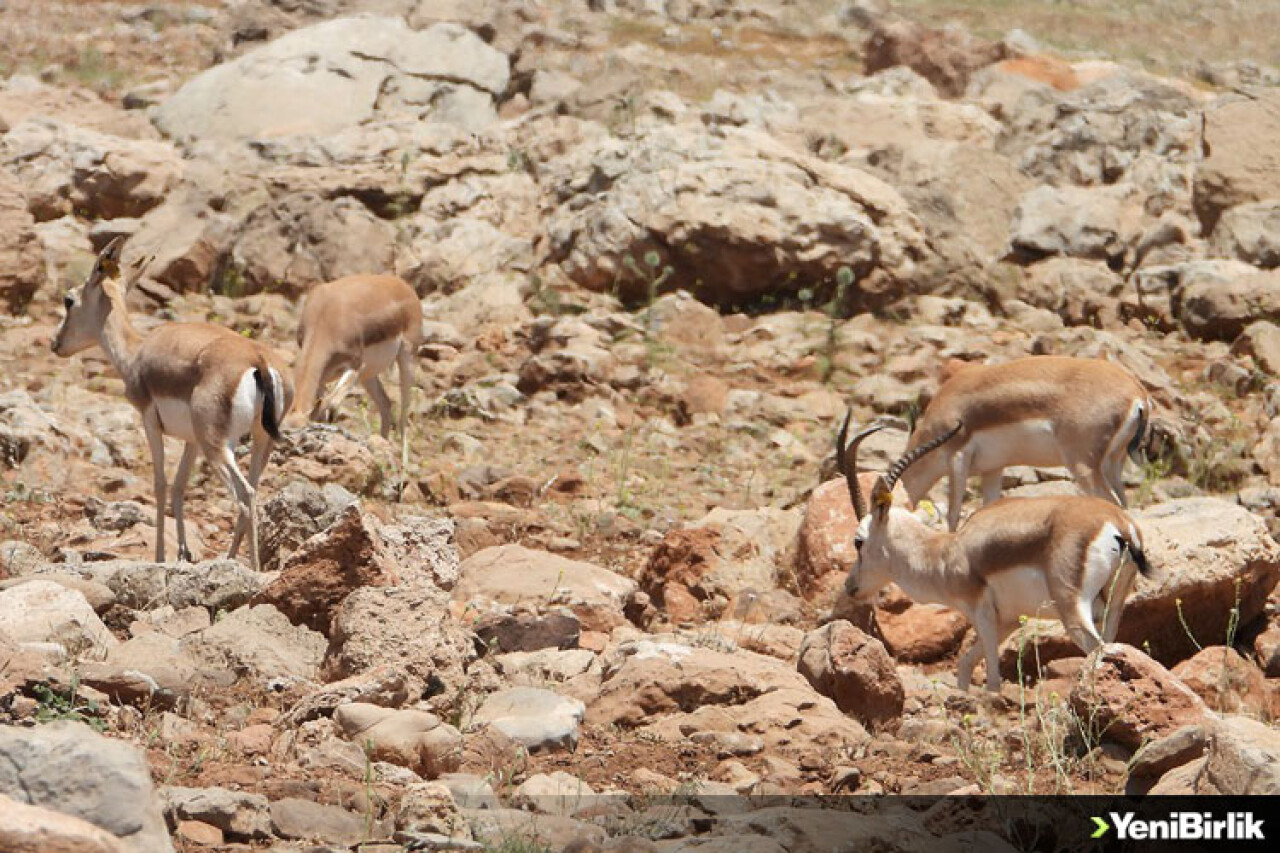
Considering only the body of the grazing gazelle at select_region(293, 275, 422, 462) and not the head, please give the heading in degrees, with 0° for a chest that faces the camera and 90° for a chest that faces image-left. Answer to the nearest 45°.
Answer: approximately 45°

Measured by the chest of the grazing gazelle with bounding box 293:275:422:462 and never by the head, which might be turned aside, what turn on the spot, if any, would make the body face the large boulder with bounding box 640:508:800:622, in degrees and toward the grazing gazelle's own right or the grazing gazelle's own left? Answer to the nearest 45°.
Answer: approximately 90° to the grazing gazelle's own left

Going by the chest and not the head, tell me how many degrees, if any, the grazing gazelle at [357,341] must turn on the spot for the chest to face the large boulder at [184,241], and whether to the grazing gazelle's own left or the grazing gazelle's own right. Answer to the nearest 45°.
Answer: approximately 90° to the grazing gazelle's own right

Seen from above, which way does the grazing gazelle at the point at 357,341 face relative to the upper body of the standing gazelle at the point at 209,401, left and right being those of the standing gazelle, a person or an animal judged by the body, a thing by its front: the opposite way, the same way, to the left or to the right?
to the left

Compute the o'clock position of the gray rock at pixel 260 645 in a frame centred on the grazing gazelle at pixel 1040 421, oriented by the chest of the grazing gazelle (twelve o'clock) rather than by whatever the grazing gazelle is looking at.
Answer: The gray rock is roughly at 10 o'clock from the grazing gazelle.

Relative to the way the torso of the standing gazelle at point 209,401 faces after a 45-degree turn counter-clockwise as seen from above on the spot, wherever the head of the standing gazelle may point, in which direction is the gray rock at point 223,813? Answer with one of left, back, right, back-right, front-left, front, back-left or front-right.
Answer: left

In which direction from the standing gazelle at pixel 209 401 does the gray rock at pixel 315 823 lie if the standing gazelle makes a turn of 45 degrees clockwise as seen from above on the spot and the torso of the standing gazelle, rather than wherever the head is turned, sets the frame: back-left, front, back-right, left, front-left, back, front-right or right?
back

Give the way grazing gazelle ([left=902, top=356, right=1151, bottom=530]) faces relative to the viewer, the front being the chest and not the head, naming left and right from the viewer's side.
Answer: facing to the left of the viewer

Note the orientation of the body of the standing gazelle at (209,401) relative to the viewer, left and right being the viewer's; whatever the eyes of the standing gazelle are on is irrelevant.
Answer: facing away from the viewer and to the left of the viewer
